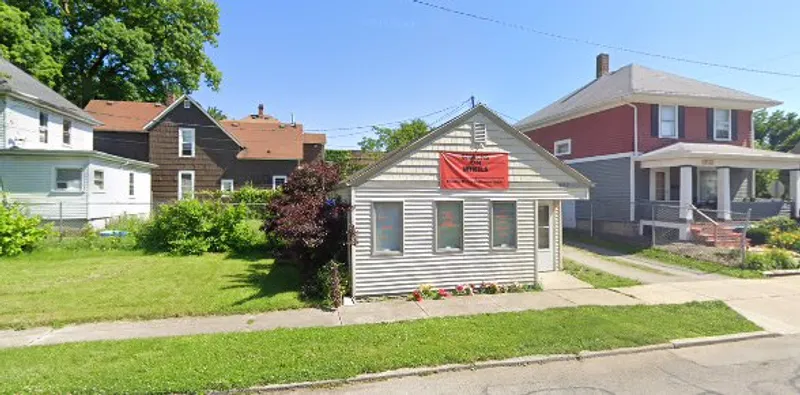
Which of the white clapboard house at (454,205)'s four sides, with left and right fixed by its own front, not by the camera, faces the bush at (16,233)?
right

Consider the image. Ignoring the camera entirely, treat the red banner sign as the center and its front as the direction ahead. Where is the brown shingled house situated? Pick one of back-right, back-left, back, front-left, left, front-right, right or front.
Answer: back-right

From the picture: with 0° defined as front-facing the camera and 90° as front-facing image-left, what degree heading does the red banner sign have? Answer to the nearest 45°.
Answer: approximately 0°

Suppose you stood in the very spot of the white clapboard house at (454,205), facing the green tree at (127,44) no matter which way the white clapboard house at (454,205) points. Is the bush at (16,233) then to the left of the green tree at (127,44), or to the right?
left

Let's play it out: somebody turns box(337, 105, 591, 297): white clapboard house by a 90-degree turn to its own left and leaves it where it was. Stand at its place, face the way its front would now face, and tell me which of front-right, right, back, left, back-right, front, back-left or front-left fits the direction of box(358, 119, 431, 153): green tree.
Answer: left

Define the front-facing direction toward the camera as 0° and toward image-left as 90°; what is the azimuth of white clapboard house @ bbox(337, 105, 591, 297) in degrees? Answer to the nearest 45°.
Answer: approximately 0°

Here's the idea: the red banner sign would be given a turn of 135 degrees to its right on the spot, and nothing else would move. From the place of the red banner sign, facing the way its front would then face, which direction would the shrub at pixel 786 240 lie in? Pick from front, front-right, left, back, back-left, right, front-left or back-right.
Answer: right

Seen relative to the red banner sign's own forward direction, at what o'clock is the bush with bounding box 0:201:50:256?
The bush is roughly at 3 o'clock from the red banner sign.
